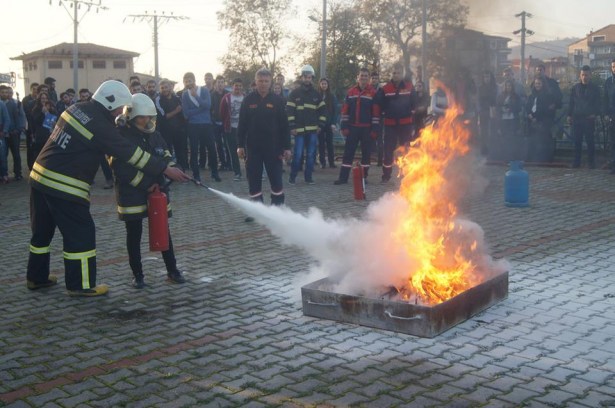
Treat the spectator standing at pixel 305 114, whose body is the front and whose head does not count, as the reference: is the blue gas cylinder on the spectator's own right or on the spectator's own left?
on the spectator's own left

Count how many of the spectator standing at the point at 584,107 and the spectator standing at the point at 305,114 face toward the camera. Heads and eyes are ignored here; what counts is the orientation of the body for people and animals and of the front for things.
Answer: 2

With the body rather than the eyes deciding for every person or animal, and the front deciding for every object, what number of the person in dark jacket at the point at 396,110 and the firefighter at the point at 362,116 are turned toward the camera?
2

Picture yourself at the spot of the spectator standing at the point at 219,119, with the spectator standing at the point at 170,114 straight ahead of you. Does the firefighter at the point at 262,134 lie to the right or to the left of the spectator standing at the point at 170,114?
left

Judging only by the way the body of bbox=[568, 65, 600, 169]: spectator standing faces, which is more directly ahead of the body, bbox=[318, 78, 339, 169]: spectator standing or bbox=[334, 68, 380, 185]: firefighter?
the firefighter

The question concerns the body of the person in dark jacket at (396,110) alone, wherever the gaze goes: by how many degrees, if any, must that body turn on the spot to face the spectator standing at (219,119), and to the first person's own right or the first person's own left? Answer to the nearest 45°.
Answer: approximately 135° to the first person's own right
